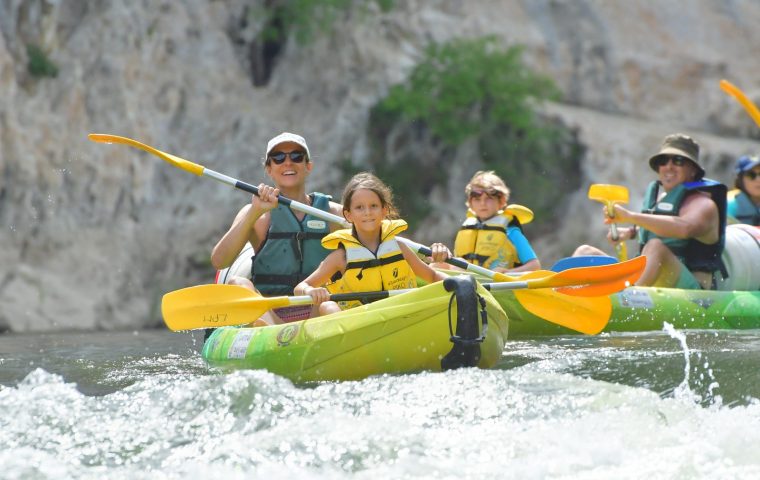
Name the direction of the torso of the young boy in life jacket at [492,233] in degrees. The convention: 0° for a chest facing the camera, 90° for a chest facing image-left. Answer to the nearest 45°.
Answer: approximately 45°

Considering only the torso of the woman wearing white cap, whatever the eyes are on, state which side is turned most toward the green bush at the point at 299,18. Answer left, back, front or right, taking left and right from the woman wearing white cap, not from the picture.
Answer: back

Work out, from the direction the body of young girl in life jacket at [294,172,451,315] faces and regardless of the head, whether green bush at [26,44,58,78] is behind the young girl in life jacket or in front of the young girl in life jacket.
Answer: behind

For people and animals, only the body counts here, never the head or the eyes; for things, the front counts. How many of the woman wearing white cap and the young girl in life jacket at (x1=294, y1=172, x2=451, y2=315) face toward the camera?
2

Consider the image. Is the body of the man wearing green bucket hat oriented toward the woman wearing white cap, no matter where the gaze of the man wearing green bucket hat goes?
yes

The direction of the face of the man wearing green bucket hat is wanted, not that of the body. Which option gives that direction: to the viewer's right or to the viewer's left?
to the viewer's left

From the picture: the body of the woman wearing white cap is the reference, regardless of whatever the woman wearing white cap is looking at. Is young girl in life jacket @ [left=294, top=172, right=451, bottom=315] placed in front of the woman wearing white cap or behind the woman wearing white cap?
in front

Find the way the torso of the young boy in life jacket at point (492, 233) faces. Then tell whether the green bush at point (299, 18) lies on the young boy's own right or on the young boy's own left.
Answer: on the young boy's own right

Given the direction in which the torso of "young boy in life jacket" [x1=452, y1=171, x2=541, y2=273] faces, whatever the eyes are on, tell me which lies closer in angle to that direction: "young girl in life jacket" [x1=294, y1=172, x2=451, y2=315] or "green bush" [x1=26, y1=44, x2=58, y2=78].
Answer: the young girl in life jacket

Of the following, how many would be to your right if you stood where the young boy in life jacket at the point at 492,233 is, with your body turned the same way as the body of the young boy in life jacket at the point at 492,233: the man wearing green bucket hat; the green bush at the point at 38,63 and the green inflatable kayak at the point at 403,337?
1
